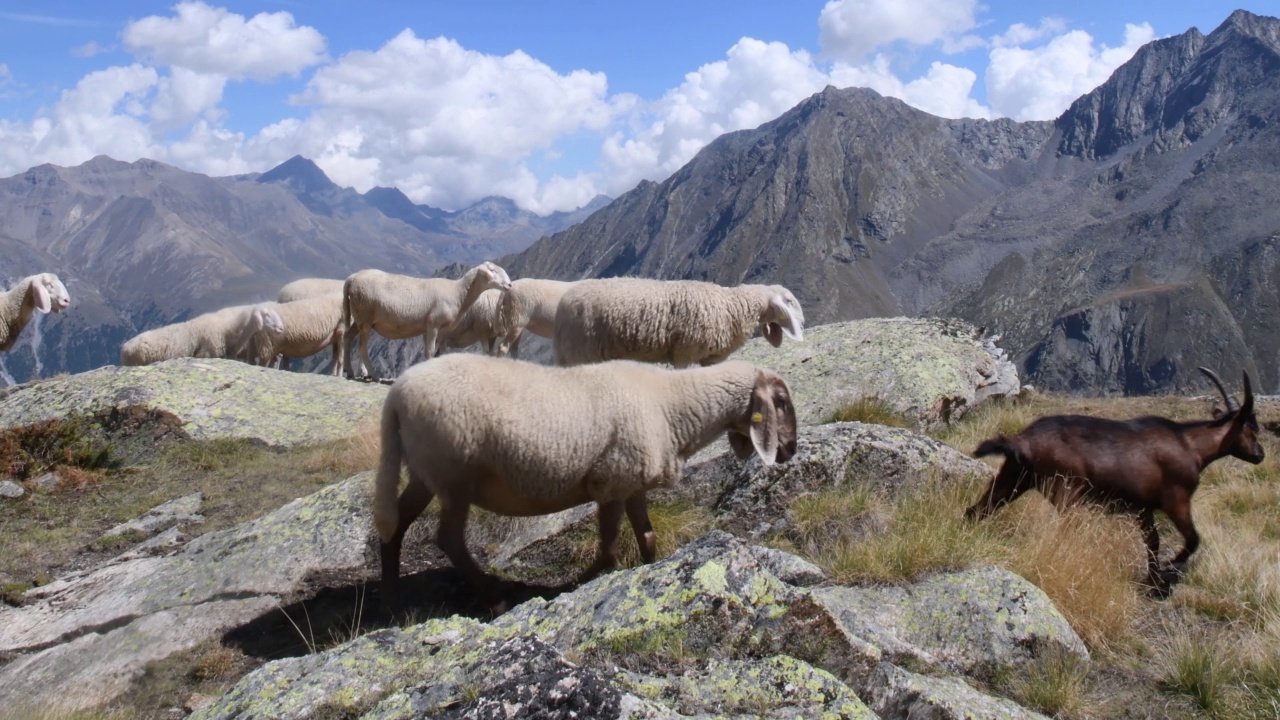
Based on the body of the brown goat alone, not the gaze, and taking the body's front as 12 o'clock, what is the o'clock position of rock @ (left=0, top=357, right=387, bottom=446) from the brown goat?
The rock is roughly at 6 o'clock from the brown goat.

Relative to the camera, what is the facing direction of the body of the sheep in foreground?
to the viewer's right

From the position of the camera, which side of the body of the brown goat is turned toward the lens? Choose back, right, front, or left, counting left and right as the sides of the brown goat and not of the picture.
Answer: right

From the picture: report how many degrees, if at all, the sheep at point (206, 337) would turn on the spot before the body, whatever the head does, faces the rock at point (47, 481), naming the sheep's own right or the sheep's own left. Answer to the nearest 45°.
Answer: approximately 90° to the sheep's own right

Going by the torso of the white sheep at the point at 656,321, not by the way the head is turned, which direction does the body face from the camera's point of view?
to the viewer's right

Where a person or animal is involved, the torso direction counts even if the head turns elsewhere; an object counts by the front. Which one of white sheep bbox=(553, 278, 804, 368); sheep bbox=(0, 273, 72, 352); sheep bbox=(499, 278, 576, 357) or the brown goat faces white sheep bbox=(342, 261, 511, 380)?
sheep bbox=(0, 273, 72, 352)

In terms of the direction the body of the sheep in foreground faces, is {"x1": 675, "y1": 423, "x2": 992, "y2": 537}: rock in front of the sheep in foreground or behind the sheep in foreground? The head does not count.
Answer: in front

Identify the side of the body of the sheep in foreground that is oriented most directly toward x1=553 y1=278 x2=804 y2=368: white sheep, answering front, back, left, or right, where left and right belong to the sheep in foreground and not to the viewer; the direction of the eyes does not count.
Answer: left

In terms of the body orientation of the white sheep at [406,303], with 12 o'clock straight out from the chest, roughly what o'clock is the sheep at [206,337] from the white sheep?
The sheep is roughly at 6 o'clock from the white sheep.

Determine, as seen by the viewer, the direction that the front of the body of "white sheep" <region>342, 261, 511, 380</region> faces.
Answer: to the viewer's right
